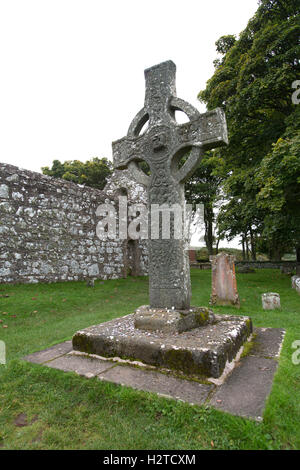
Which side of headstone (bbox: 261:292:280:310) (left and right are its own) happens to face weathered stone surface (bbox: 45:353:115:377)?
front

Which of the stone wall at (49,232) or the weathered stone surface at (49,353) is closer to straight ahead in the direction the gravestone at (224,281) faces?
the weathered stone surface

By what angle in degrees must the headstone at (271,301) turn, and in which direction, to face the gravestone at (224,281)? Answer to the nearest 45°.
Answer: approximately 90° to its right

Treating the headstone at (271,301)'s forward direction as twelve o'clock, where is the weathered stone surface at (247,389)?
The weathered stone surface is roughly at 12 o'clock from the headstone.

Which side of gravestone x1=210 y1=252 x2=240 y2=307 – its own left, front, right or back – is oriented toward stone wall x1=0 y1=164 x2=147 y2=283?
right

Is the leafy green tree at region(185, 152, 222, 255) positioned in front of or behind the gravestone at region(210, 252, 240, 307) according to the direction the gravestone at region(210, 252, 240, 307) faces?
behind

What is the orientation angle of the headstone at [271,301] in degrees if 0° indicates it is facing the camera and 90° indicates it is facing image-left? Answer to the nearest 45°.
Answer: approximately 0°

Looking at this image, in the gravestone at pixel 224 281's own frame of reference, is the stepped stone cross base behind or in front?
in front

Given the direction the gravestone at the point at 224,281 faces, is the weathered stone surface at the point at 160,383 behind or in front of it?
in front

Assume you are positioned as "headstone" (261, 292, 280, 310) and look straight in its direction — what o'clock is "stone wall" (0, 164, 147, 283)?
The stone wall is roughly at 3 o'clock from the headstone.

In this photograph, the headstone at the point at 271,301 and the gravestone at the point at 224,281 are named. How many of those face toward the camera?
2
